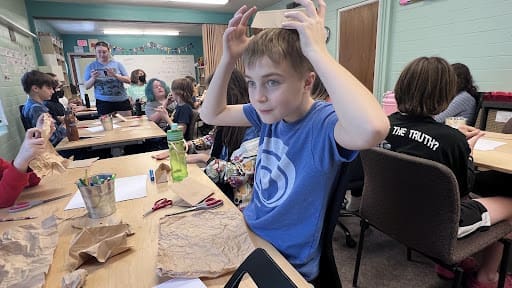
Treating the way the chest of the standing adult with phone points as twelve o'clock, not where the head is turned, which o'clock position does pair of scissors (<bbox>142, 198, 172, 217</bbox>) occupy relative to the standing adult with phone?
The pair of scissors is roughly at 12 o'clock from the standing adult with phone.

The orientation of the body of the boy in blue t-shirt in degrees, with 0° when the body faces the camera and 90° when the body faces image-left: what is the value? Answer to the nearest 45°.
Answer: approximately 45°

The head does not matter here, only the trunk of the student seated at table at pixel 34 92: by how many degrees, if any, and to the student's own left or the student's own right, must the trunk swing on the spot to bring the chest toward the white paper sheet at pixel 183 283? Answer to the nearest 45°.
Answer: approximately 90° to the student's own right

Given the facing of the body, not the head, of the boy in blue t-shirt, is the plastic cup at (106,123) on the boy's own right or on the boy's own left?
on the boy's own right

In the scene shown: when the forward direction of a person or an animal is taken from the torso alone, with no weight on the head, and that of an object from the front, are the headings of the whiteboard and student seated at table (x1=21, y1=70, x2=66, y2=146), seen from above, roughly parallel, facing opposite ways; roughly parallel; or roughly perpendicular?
roughly perpendicular

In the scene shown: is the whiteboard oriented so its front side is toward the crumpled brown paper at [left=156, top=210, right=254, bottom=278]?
yes

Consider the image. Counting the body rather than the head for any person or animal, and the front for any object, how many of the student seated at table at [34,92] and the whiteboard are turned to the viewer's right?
1

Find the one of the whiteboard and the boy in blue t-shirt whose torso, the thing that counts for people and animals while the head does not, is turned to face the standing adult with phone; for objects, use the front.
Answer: the whiteboard

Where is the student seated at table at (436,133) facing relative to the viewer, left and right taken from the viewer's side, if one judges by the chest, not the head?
facing away from the viewer and to the right of the viewer

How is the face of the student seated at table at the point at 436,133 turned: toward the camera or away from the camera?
away from the camera

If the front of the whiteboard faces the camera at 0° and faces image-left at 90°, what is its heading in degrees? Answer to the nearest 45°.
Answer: approximately 0°

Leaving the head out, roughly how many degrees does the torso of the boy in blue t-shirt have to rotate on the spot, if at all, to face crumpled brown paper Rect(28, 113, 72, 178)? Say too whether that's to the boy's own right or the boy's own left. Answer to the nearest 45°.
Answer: approximately 45° to the boy's own right

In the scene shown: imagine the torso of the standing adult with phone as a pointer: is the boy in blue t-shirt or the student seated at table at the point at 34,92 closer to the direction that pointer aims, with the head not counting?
the boy in blue t-shirt
